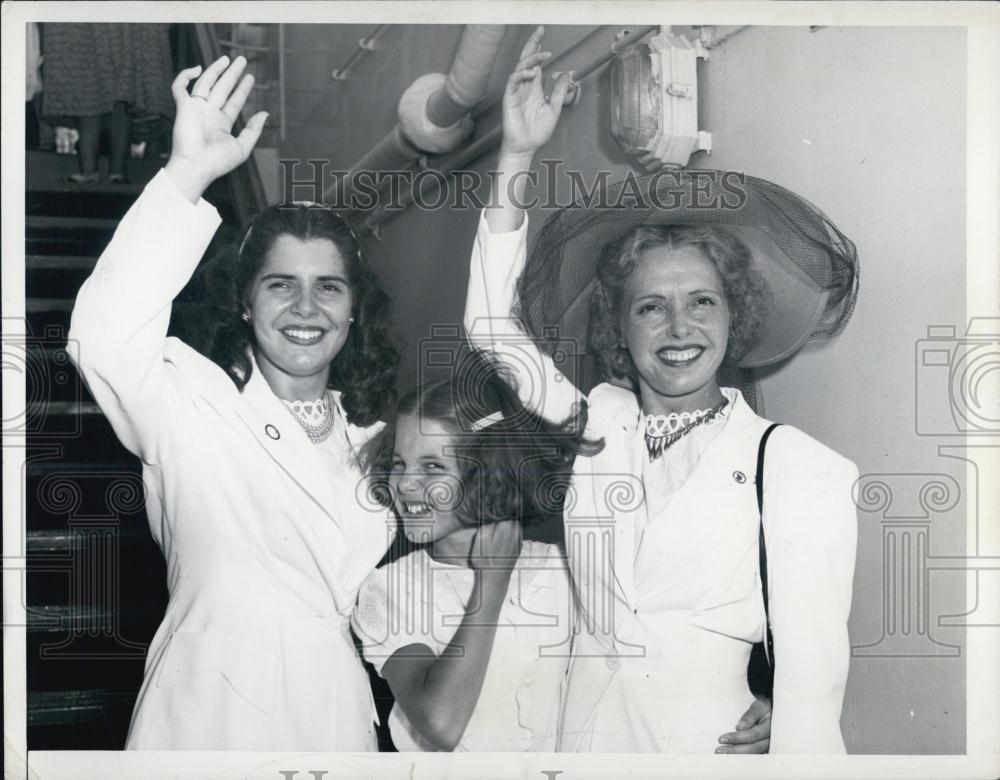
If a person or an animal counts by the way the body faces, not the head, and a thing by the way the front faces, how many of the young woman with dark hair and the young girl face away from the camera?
0

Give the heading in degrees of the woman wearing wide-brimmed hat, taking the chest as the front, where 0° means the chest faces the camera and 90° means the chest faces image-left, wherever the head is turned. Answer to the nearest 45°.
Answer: approximately 45°

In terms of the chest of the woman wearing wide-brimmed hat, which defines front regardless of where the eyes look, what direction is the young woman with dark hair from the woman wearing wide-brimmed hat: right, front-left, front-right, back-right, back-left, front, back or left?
front-right

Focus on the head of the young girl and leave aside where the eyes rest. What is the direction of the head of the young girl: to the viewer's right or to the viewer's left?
to the viewer's left

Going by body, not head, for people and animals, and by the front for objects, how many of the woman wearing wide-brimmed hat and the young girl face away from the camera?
0

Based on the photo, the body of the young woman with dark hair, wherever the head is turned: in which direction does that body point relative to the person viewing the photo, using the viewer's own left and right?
facing the viewer and to the right of the viewer
